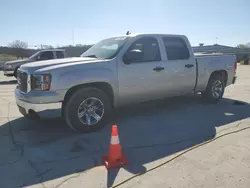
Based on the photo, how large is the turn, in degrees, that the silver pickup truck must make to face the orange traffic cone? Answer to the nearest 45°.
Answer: approximately 45° to its left

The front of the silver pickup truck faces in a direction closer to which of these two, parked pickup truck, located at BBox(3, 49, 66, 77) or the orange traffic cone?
the orange traffic cone

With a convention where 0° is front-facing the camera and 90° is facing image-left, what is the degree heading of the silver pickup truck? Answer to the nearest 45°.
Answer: approximately 45°

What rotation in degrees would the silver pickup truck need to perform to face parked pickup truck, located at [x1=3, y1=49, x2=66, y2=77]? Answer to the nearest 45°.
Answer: approximately 90° to its right
